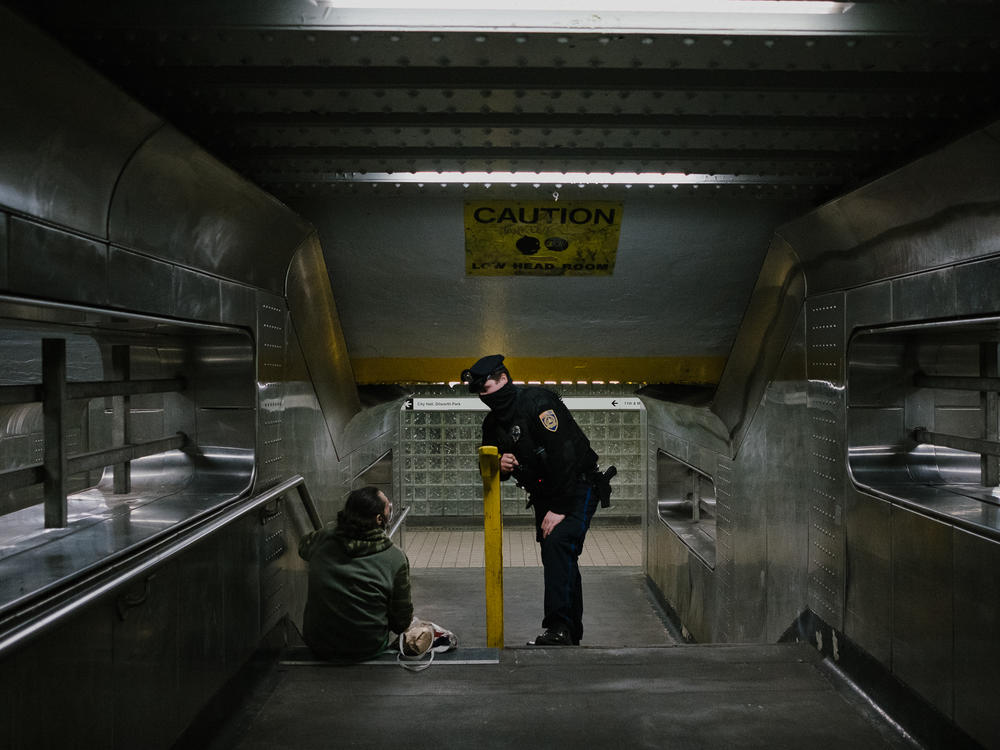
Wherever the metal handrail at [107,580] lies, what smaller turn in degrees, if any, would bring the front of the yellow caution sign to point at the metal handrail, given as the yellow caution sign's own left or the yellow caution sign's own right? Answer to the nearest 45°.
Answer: approximately 45° to the yellow caution sign's own right

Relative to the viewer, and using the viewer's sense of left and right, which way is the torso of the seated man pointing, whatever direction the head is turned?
facing away from the viewer

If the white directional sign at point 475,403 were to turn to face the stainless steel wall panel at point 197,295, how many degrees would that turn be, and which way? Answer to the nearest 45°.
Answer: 0° — it already faces it

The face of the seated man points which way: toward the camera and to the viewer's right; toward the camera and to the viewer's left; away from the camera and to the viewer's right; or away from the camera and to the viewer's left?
away from the camera and to the viewer's right

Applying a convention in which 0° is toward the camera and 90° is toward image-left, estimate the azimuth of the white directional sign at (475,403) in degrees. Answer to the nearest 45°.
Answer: approximately 0°

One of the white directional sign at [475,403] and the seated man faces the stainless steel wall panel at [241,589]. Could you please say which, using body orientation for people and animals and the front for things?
the white directional sign

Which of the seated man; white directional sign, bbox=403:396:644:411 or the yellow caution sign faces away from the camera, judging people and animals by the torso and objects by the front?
the seated man

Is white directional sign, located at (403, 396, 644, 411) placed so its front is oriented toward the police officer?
yes
